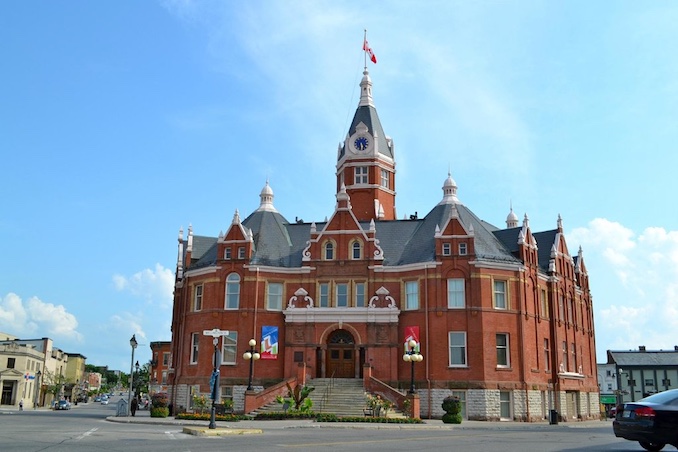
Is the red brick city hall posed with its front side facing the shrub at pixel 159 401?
no

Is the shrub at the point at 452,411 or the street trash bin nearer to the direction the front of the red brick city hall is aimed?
the shrub

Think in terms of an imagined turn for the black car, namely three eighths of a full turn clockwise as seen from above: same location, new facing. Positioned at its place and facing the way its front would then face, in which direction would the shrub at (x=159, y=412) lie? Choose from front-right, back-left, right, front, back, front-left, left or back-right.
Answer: back-right

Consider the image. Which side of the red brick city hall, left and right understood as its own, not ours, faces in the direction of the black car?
front

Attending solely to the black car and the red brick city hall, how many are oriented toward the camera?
1

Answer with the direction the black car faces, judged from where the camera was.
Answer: facing away from the viewer and to the right of the viewer

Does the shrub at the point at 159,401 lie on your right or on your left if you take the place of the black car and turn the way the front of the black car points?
on your left

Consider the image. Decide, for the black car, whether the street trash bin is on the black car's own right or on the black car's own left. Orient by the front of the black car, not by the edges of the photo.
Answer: on the black car's own left

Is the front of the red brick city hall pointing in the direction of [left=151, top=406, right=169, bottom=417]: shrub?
no

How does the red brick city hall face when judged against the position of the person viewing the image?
facing the viewer

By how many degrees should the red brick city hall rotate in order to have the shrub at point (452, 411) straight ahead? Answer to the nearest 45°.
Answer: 0° — it already faces it

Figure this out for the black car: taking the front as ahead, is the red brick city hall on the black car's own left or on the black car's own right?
on the black car's own left

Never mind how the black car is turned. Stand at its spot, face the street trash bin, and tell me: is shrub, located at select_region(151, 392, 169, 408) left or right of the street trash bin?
left

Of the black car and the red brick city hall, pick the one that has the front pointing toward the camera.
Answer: the red brick city hall

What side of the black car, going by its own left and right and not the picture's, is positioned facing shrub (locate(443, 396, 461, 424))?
left
